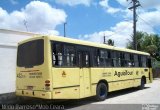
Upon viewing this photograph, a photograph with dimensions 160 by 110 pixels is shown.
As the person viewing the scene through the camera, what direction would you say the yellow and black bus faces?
facing away from the viewer and to the right of the viewer
